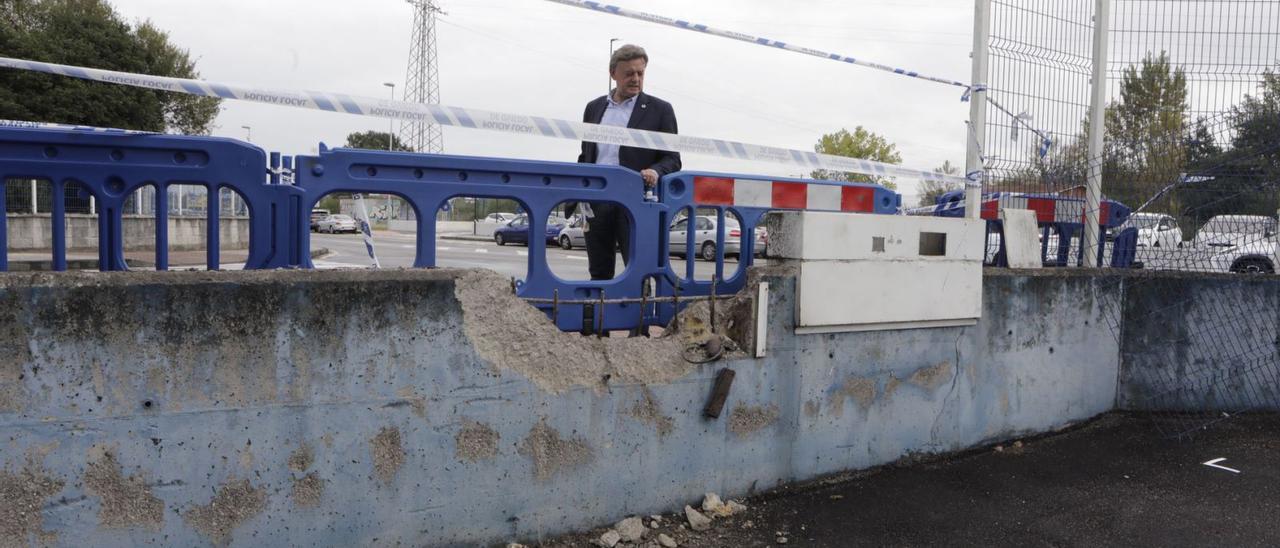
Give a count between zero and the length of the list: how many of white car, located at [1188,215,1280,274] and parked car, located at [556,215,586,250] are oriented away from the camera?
0

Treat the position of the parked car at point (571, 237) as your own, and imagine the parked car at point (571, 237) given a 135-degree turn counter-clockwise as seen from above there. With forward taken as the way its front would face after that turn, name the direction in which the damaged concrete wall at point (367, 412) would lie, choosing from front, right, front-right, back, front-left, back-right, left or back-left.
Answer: right

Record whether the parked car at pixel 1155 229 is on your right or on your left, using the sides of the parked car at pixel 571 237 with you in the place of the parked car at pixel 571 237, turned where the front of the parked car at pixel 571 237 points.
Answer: on your left

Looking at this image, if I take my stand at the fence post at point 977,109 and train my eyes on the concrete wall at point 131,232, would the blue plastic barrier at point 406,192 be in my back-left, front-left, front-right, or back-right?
front-left

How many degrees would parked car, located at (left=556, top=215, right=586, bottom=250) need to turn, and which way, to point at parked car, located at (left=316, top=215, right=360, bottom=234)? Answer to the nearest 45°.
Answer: approximately 90° to its right

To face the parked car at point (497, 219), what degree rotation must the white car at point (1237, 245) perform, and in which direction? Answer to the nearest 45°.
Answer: approximately 45° to its right

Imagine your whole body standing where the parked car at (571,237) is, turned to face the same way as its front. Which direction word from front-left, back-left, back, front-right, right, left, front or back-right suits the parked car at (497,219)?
right

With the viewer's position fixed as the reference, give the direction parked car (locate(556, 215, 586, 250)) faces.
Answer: facing the viewer and to the left of the viewer

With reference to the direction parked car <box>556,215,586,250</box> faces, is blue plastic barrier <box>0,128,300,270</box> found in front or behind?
in front

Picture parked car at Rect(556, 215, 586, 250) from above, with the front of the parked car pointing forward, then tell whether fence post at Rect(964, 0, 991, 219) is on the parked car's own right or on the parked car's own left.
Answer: on the parked car's own left
